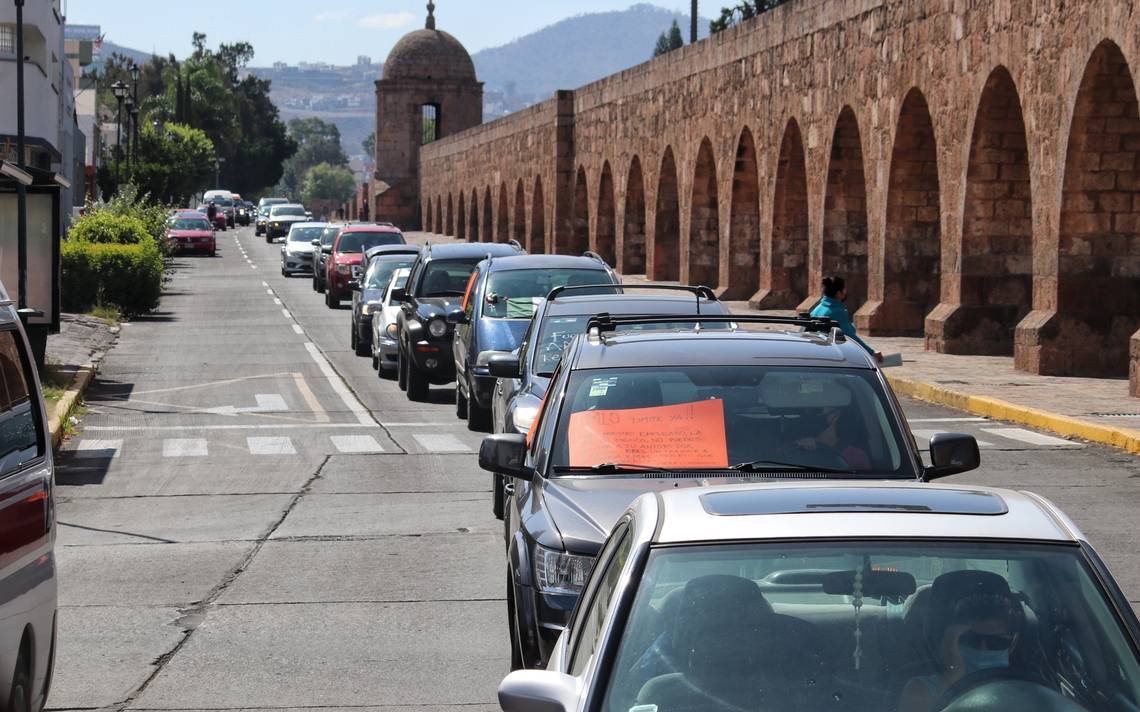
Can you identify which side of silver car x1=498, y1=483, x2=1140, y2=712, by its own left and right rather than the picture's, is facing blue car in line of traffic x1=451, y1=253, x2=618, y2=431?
back

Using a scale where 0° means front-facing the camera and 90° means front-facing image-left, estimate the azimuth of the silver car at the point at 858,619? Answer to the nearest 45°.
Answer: approximately 0°

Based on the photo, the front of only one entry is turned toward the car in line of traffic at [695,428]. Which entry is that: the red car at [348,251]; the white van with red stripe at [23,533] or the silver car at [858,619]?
the red car

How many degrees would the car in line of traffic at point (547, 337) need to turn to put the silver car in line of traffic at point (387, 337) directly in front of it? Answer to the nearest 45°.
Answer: approximately 180°

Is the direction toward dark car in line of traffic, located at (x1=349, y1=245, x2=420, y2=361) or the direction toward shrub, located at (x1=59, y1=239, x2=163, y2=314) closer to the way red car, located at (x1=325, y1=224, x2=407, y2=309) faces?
the dark car in line of traffic

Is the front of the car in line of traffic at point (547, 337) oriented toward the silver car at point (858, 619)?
yes

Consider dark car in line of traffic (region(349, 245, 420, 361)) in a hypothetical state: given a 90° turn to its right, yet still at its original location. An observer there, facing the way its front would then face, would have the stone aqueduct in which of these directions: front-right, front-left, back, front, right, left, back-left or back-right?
back

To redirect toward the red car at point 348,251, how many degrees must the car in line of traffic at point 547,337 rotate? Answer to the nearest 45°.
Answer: approximately 180°

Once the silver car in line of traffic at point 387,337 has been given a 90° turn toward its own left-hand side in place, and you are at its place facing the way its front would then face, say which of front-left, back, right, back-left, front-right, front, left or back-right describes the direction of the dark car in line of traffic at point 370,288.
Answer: left

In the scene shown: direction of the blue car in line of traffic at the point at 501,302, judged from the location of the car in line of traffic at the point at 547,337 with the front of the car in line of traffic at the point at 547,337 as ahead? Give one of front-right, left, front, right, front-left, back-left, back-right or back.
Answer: back

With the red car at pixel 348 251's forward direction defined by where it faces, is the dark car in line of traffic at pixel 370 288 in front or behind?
in front

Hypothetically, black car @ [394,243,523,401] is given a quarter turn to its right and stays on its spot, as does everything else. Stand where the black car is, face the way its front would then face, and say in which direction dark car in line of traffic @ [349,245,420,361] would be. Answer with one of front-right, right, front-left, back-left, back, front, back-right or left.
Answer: right
